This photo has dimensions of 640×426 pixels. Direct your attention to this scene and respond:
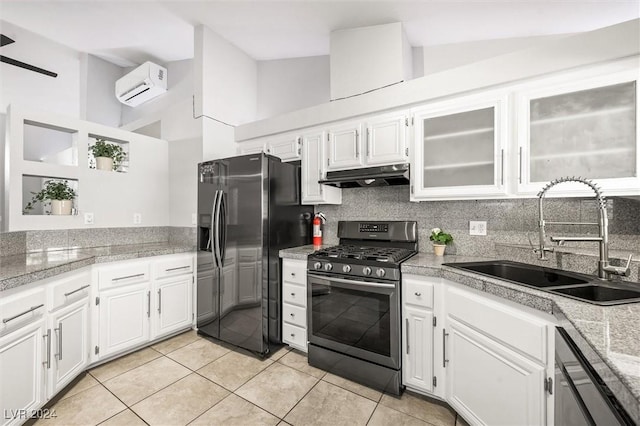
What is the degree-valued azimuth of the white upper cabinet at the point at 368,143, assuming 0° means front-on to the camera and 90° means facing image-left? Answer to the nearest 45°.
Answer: approximately 45°

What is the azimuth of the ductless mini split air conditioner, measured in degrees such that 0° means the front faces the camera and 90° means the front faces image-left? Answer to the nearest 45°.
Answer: approximately 45°

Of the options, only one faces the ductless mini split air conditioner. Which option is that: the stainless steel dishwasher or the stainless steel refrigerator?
the stainless steel dishwasher

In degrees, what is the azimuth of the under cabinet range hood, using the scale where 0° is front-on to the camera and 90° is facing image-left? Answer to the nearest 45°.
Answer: approximately 45°

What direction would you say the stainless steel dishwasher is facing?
to the viewer's left

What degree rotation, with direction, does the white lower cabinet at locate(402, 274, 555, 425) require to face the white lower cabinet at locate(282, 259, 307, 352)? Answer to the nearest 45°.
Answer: approximately 45° to its right

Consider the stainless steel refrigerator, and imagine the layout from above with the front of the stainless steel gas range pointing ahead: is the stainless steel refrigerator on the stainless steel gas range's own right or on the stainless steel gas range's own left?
on the stainless steel gas range's own right

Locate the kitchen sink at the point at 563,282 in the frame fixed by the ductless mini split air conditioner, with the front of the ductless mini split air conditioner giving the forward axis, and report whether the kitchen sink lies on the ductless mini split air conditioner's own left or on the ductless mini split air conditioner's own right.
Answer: on the ductless mini split air conditioner's own left

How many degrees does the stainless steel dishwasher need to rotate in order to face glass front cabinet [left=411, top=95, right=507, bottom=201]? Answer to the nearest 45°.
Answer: approximately 45° to its right
